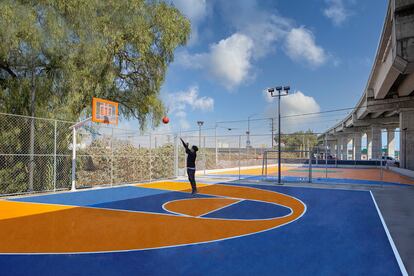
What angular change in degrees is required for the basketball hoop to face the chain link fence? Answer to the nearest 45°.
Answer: approximately 180°

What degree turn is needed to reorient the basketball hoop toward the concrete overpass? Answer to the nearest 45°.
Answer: approximately 45° to its left

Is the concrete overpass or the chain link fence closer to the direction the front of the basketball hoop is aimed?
the concrete overpass

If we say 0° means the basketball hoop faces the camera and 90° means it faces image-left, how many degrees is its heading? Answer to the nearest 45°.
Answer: approximately 315°
